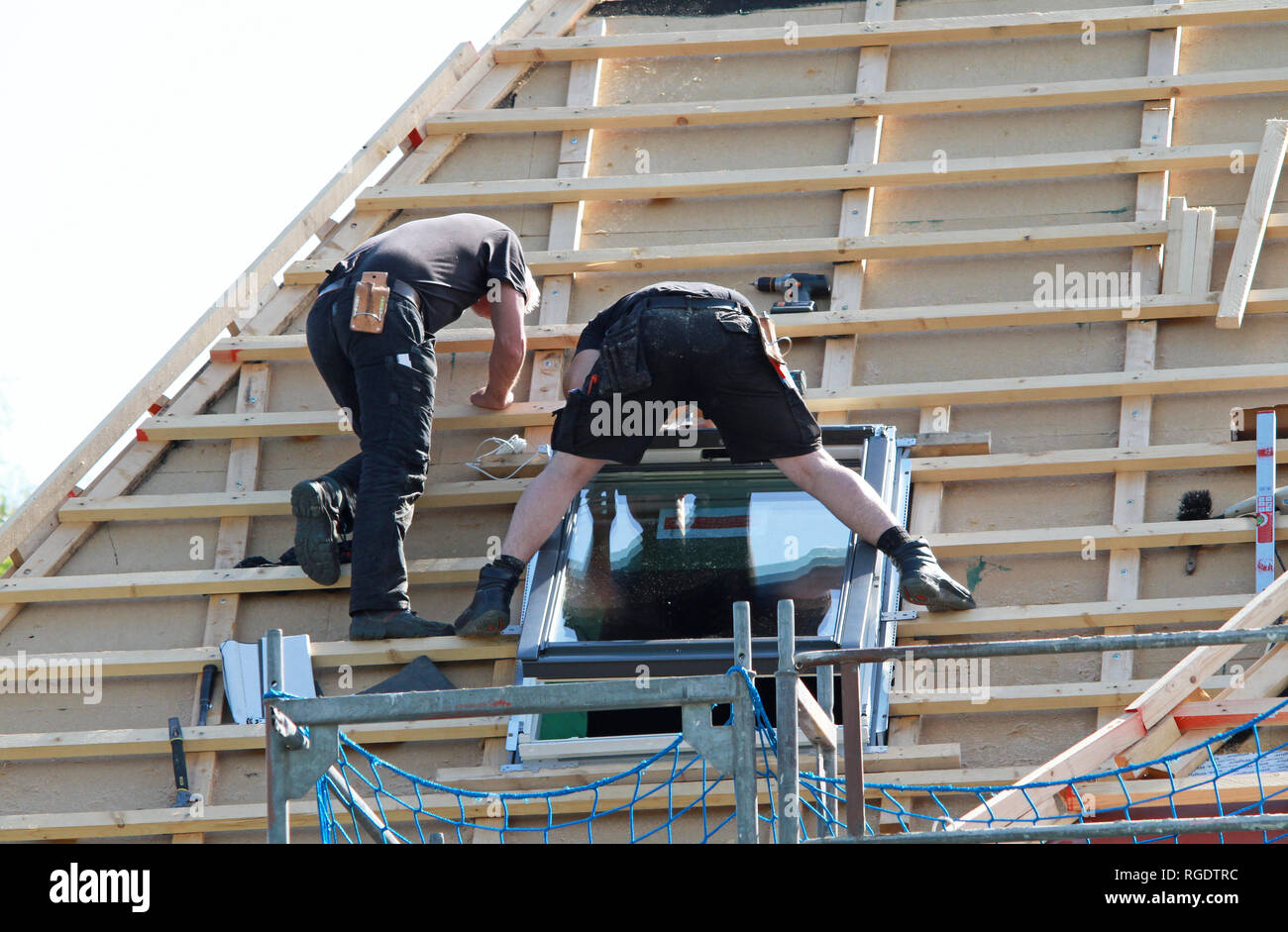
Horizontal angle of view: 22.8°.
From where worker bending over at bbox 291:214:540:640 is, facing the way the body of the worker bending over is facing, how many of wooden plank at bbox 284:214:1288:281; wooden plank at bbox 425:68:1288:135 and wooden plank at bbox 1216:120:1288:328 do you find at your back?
0

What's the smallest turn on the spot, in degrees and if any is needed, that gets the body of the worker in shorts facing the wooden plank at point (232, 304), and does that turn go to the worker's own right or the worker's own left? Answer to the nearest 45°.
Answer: approximately 45° to the worker's own left

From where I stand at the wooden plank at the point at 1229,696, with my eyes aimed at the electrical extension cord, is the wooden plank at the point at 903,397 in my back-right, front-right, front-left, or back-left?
front-right

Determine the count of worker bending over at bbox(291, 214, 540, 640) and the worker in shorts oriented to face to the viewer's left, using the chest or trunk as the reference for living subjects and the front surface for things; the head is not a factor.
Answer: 0

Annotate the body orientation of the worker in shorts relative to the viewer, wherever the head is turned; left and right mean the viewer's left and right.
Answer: facing away from the viewer

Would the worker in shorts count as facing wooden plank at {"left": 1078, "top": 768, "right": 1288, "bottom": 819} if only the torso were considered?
no

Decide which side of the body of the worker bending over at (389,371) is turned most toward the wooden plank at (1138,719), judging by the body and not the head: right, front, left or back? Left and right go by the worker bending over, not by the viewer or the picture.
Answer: right

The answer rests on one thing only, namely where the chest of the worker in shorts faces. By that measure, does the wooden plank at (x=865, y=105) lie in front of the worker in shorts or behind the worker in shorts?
in front

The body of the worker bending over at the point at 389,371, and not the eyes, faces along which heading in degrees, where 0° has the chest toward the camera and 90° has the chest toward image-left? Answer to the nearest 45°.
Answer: approximately 225°

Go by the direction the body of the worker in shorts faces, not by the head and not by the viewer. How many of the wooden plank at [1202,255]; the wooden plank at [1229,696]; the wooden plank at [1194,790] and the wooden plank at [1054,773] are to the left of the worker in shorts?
0

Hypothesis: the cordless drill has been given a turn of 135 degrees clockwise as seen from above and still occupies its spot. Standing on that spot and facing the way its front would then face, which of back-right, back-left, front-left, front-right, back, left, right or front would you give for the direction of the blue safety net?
back-right

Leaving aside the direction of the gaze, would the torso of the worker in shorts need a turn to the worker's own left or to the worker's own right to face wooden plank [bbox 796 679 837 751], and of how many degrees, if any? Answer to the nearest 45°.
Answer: approximately 180°

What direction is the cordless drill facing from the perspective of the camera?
to the viewer's left

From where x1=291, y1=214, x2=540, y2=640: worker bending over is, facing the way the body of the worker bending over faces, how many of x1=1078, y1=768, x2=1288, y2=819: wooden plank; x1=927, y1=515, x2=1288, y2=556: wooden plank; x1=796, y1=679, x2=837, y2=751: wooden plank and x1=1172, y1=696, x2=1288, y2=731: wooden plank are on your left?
0
